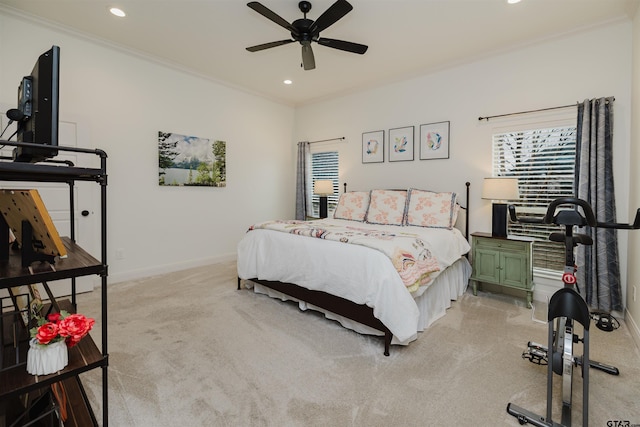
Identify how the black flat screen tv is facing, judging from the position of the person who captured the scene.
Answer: facing to the right of the viewer

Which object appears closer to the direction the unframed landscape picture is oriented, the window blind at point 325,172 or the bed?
the bed

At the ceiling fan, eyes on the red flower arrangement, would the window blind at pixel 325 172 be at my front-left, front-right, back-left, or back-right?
back-right

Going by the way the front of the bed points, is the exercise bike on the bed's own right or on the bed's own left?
on the bed's own left

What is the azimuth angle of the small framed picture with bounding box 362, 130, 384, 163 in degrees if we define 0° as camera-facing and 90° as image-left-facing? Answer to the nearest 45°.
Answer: approximately 45°

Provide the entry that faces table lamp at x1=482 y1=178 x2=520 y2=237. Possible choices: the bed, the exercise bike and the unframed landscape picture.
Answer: the unframed landscape picture

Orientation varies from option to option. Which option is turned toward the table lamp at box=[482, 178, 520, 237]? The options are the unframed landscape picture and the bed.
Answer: the unframed landscape picture

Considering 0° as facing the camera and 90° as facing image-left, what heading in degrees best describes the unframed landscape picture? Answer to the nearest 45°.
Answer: approximately 315°
